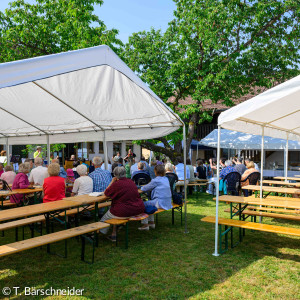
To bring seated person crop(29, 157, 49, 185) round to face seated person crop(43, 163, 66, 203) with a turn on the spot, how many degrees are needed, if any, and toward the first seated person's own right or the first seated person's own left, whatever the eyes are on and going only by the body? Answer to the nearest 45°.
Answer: approximately 180°

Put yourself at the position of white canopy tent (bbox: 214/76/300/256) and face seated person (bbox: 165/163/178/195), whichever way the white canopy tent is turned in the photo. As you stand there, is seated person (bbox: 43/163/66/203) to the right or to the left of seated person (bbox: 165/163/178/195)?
left

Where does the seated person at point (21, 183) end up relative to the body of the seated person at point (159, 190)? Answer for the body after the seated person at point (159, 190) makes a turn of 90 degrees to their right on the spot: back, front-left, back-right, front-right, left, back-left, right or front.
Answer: back-left

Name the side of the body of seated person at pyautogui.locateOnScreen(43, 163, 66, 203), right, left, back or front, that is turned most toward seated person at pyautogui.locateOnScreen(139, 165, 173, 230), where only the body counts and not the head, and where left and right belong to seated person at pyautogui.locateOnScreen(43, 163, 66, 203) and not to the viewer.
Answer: right

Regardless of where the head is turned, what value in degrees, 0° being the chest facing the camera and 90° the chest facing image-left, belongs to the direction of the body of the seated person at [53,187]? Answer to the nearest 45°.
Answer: approximately 180°

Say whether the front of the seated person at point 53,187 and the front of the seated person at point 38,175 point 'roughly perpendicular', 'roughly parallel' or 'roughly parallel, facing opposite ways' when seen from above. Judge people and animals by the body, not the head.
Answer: roughly parallel

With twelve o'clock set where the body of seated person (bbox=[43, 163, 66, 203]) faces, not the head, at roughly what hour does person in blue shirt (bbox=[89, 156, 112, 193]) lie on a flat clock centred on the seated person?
The person in blue shirt is roughly at 2 o'clock from the seated person.

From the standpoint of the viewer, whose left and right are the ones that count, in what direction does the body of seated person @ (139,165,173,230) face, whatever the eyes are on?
facing away from the viewer and to the left of the viewer

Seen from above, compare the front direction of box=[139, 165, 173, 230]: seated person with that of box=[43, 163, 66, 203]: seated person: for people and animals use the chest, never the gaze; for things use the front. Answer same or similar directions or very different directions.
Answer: same or similar directions

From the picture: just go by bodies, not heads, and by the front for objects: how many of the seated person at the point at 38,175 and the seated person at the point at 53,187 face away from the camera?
2

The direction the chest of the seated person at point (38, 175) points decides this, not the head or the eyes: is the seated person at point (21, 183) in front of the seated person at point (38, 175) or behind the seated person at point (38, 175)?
behind

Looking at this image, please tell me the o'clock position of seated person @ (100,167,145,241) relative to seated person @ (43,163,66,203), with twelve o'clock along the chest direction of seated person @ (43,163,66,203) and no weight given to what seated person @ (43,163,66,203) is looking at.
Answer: seated person @ (100,167,145,241) is roughly at 4 o'clock from seated person @ (43,163,66,203).

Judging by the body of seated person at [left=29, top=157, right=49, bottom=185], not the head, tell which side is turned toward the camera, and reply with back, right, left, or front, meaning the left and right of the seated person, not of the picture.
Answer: back

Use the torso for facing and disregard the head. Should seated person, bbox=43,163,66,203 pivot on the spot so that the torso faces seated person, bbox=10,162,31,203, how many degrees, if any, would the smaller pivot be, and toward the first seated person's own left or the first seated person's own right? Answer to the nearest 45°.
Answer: approximately 45° to the first seated person's own left

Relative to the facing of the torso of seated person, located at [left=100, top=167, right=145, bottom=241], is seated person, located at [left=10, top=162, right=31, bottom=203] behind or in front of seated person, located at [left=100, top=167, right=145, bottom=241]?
in front
